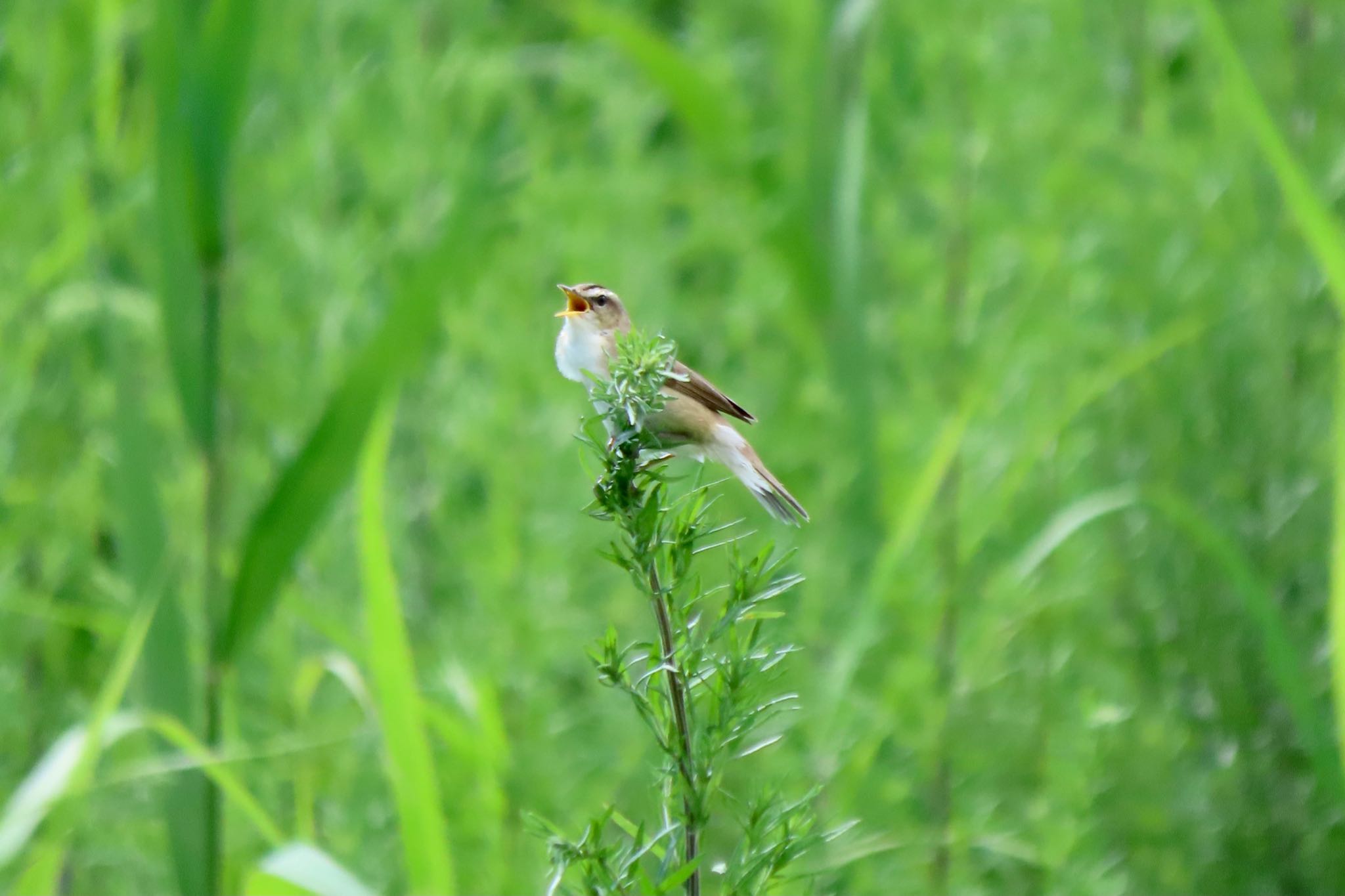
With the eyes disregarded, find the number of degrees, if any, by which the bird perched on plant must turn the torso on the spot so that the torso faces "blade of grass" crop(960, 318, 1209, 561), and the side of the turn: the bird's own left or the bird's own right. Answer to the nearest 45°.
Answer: approximately 135° to the bird's own right

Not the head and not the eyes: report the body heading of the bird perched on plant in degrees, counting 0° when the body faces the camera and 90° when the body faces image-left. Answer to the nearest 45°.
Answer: approximately 90°

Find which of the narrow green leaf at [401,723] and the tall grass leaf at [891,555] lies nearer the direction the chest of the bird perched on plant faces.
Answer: the narrow green leaf

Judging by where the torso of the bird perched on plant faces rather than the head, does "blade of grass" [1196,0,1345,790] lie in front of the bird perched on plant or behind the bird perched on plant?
behind

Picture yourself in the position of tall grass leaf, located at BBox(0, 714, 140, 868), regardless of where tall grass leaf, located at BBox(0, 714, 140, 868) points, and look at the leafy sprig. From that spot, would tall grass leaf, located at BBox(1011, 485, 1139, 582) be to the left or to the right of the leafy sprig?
left

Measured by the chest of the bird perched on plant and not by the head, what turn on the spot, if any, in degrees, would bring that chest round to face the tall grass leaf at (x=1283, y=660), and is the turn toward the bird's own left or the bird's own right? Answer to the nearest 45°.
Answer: approximately 135° to the bird's own right
